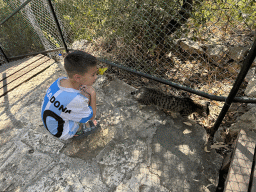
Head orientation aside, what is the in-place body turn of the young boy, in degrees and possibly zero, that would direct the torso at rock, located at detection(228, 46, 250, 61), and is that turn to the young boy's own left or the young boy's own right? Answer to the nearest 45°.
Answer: approximately 45° to the young boy's own right

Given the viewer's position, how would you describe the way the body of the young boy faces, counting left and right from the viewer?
facing away from the viewer and to the right of the viewer

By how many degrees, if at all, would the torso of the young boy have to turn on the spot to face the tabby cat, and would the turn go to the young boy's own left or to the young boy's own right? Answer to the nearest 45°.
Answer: approximately 45° to the young boy's own right
